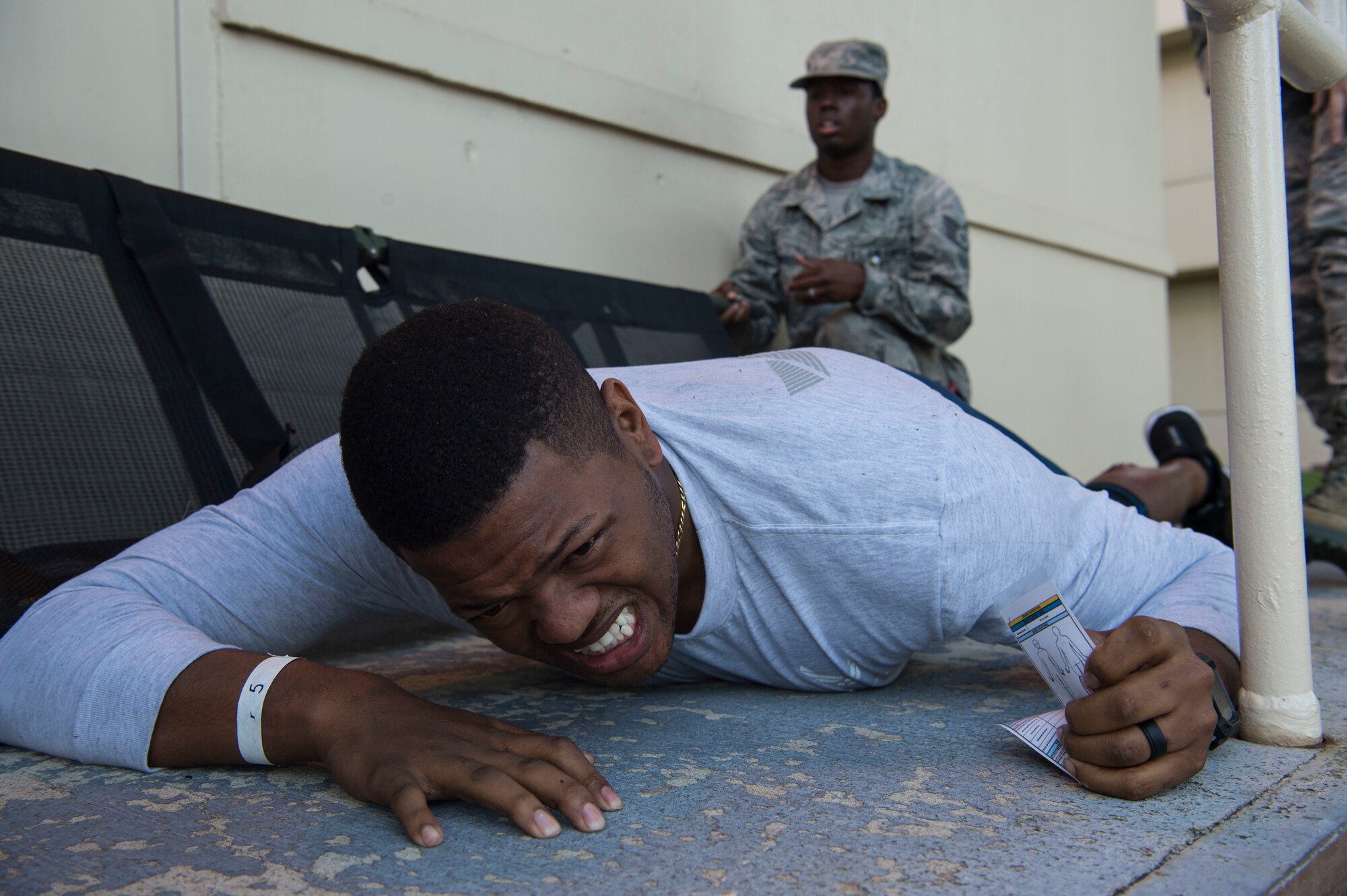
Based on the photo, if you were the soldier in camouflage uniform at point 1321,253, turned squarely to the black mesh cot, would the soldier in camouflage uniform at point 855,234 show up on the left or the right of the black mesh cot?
right

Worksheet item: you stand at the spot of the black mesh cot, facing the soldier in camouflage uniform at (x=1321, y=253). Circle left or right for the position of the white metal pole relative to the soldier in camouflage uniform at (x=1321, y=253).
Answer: right

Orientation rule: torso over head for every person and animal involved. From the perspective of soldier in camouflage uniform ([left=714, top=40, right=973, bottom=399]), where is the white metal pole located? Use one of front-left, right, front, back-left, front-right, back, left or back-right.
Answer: front-left

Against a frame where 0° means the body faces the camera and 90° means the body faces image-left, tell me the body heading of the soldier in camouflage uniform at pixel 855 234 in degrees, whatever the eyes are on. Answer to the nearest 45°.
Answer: approximately 45°

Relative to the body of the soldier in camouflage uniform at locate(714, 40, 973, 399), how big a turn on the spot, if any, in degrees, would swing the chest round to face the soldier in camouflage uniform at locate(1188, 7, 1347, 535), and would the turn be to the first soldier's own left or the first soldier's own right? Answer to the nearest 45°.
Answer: approximately 135° to the first soldier's own left

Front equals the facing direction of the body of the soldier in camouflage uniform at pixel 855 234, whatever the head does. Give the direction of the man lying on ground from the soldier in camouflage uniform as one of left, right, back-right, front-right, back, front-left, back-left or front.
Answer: front-left

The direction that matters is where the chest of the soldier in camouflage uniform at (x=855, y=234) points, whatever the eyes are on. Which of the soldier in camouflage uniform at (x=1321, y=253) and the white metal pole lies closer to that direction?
the white metal pole

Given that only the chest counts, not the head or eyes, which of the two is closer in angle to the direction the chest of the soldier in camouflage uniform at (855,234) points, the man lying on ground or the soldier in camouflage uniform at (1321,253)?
the man lying on ground
